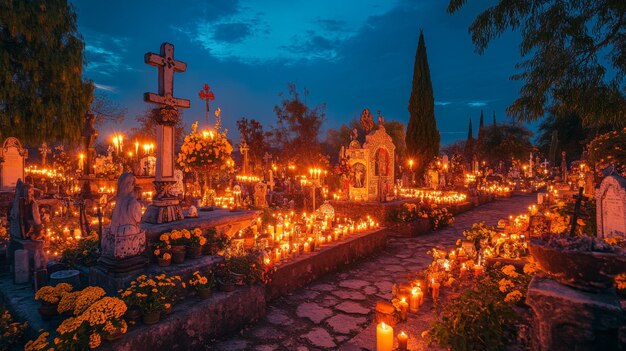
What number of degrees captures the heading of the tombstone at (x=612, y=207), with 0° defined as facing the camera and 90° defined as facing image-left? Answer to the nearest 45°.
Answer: approximately 45°

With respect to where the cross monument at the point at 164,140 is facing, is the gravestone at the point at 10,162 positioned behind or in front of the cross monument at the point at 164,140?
behind

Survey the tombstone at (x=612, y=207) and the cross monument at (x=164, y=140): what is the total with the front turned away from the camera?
0

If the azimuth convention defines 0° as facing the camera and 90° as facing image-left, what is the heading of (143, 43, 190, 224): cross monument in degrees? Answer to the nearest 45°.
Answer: approximately 315°

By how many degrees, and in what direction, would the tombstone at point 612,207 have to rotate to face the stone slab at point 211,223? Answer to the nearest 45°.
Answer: approximately 90° to its right

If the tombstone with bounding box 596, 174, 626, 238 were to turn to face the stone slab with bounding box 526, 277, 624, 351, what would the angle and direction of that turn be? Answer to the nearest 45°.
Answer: approximately 45° to its left

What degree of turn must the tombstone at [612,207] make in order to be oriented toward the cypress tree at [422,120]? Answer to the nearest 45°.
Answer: approximately 90° to its right
